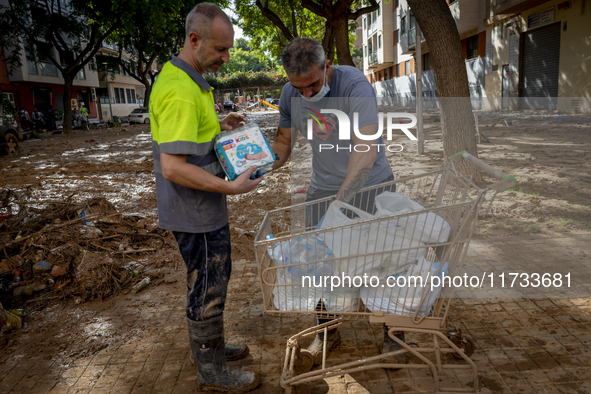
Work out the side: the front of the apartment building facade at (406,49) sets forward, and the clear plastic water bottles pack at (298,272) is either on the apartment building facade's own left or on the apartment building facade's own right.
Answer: on the apartment building facade's own left

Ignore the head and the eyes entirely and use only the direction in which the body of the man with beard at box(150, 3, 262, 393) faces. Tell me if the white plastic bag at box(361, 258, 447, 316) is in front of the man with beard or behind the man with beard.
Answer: in front

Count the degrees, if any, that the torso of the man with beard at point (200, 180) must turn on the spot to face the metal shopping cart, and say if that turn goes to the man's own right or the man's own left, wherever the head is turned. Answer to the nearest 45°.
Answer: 0° — they already face it

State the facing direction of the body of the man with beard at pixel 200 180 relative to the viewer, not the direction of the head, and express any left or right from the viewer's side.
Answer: facing to the right of the viewer

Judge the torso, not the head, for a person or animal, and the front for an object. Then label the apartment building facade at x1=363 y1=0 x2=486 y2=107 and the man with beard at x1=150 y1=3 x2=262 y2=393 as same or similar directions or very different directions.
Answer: very different directions

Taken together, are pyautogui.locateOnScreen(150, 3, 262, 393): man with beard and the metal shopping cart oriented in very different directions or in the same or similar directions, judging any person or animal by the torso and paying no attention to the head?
very different directions

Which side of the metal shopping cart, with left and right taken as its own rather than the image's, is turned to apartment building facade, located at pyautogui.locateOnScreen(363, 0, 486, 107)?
right

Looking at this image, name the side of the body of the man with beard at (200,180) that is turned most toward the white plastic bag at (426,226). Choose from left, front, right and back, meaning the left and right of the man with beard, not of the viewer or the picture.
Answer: front

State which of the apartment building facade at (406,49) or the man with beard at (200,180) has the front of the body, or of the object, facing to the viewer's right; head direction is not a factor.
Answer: the man with beard

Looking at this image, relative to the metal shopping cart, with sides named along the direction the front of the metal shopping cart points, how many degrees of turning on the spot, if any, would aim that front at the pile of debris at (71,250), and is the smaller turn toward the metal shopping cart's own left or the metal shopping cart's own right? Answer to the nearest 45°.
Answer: approximately 45° to the metal shopping cart's own right

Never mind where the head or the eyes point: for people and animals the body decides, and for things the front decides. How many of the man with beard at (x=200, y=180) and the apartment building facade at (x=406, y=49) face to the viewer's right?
1

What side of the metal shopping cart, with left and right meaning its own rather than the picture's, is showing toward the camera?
left
